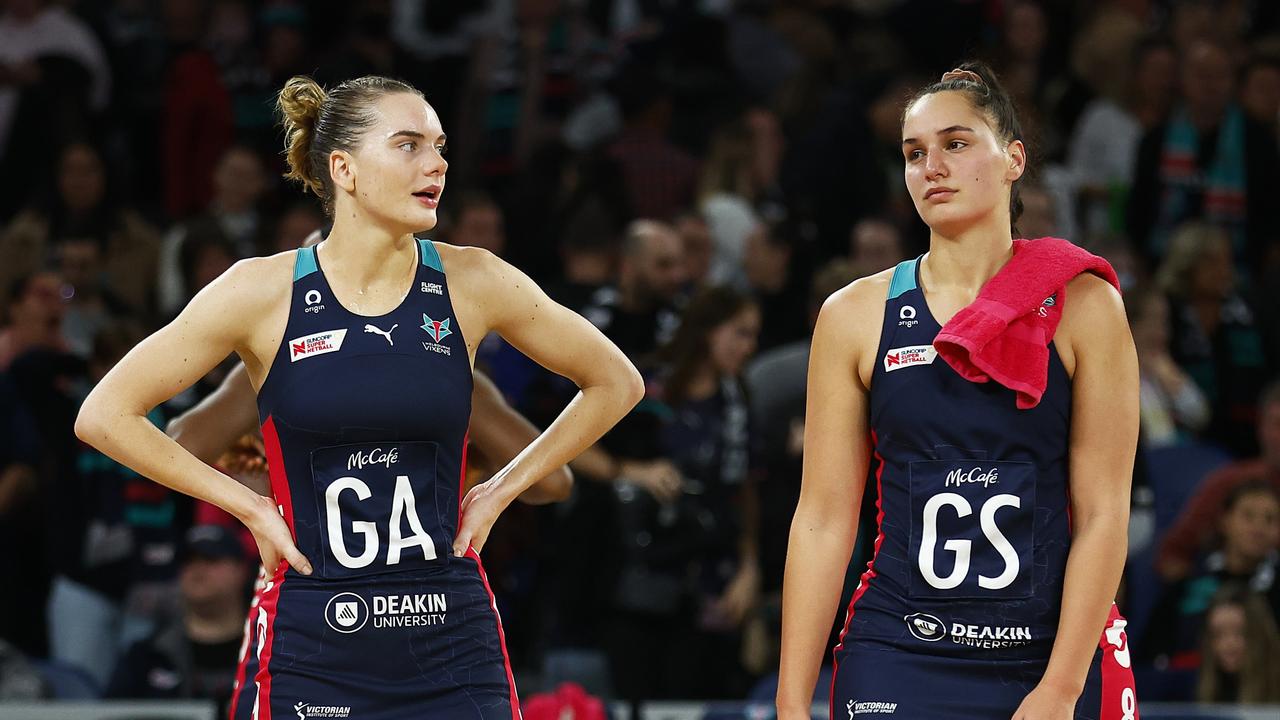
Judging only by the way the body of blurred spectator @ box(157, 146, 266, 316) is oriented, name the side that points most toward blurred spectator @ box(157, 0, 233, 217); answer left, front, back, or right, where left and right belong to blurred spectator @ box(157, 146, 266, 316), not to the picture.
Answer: back

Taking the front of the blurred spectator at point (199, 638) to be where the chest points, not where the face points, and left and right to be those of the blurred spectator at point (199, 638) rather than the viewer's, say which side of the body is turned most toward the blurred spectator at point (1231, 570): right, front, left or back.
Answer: left

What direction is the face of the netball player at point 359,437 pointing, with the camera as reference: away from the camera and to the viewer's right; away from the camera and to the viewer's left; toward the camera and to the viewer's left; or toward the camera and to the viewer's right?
toward the camera and to the viewer's right

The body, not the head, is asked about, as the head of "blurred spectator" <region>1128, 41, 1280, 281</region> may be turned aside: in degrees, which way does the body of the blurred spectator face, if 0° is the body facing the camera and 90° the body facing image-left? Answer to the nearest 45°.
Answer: approximately 0°
